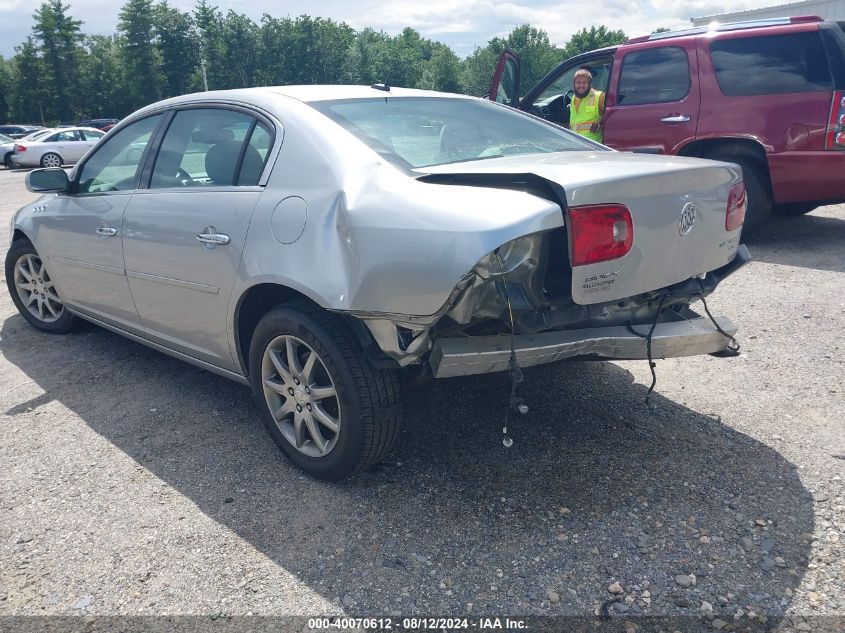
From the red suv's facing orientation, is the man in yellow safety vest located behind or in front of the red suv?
in front

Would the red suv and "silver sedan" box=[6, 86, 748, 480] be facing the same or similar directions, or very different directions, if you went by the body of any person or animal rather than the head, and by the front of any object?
same or similar directions

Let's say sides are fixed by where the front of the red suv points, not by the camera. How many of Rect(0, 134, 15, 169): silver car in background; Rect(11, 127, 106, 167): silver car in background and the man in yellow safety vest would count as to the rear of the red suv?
0

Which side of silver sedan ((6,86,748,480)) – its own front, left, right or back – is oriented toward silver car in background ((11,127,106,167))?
front

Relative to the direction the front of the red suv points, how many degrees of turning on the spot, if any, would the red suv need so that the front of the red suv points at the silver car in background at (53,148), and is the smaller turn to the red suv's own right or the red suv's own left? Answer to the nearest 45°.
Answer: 0° — it already faces it

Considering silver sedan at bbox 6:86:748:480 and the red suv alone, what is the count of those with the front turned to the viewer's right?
0

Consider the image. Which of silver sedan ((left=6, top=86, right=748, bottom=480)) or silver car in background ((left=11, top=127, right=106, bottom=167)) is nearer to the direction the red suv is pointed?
the silver car in background

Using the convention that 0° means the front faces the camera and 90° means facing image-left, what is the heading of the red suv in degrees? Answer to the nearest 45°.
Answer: approximately 135°

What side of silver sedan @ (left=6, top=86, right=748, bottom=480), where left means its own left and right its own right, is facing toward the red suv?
right

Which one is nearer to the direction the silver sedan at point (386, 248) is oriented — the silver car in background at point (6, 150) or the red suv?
the silver car in background

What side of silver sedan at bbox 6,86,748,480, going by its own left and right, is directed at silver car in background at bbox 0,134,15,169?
front

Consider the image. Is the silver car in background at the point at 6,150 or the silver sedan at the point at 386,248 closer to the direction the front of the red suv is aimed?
the silver car in background

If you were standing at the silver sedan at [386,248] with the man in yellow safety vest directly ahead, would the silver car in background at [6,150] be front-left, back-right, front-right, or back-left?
front-left

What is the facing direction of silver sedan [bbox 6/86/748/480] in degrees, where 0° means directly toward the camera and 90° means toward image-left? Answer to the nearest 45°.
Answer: approximately 135°

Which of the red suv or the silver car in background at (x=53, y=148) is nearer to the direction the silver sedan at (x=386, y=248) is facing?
the silver car in background

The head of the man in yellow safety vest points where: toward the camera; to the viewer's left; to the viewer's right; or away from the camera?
toward the camera
